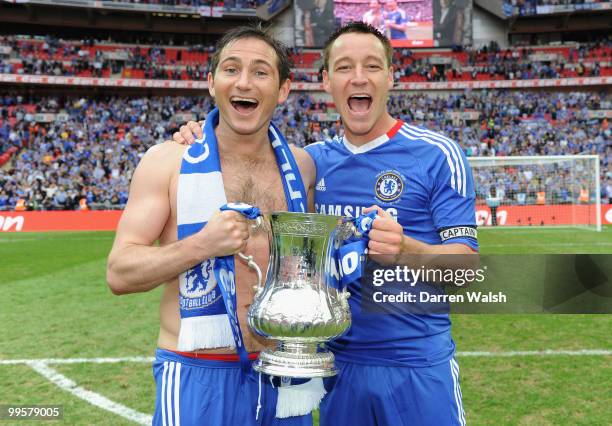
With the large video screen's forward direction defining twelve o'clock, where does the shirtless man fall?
The shirtless man is roughly at 12 o'clock from the large video screen.

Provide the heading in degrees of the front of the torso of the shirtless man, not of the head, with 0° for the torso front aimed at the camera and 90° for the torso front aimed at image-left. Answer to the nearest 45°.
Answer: approximately 315°

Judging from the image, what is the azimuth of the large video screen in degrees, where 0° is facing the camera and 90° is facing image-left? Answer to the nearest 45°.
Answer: approximately 0°

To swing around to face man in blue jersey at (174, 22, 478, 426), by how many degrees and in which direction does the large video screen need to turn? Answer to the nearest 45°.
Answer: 0° — it already faces them
